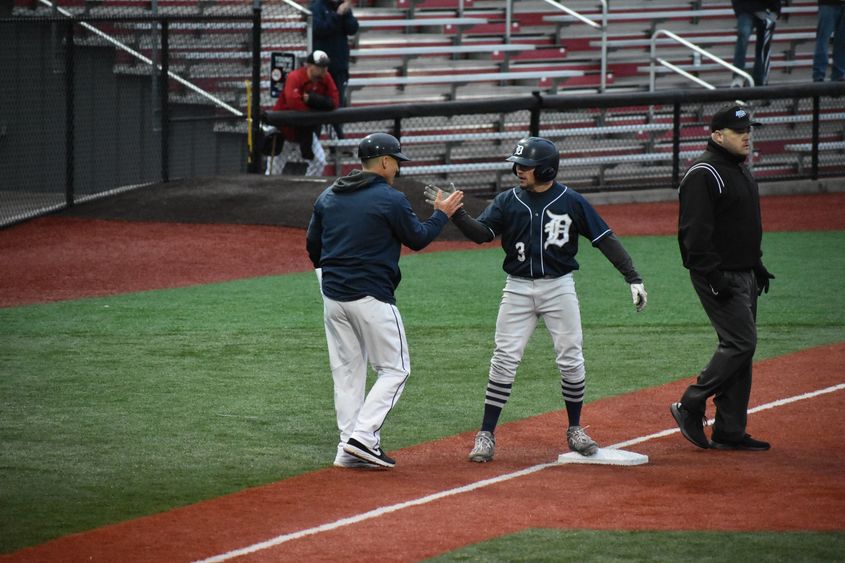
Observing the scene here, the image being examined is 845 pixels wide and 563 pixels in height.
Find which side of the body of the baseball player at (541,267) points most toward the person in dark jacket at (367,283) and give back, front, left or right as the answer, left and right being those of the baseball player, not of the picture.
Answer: right

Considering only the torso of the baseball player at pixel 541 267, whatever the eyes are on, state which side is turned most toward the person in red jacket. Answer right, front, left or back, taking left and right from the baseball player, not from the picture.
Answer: back

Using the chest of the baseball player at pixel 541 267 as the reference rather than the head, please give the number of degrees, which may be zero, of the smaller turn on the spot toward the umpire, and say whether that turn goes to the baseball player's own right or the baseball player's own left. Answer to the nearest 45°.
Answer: approximately 90° to the baseball player's own left

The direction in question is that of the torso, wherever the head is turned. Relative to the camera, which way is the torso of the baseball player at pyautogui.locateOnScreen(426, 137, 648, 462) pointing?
toward the camera

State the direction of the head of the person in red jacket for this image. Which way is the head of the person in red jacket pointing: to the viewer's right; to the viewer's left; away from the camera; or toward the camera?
toward the camera

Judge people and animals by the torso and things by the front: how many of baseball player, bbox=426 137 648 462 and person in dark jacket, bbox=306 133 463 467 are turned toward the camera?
1

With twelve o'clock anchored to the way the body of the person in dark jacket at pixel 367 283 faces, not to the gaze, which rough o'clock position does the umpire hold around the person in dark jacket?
The umpire is roughly at 1 o'clock from the person in dark jacket.

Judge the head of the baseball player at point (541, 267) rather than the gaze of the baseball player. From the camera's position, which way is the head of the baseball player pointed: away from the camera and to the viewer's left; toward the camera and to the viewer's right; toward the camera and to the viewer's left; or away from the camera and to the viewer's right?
toward the camera and to the viewer's left

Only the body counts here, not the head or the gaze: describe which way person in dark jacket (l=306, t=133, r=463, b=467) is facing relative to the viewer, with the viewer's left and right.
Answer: facing away from the viewer and to the right of the viewer

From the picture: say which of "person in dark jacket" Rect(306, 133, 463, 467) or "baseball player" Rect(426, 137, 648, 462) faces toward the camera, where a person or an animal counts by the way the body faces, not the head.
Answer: the baseball player

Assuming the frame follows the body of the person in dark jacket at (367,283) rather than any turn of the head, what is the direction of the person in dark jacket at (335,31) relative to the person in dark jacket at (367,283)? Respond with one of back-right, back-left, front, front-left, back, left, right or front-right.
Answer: front-left

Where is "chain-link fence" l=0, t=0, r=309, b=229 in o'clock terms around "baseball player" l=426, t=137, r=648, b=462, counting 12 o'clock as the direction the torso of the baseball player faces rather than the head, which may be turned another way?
The chain-link fence is roughly at 5 o'clock from the baseball player.

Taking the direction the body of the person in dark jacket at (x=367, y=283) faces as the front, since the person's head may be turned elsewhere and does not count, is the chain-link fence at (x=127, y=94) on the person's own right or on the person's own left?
on the person's own left
